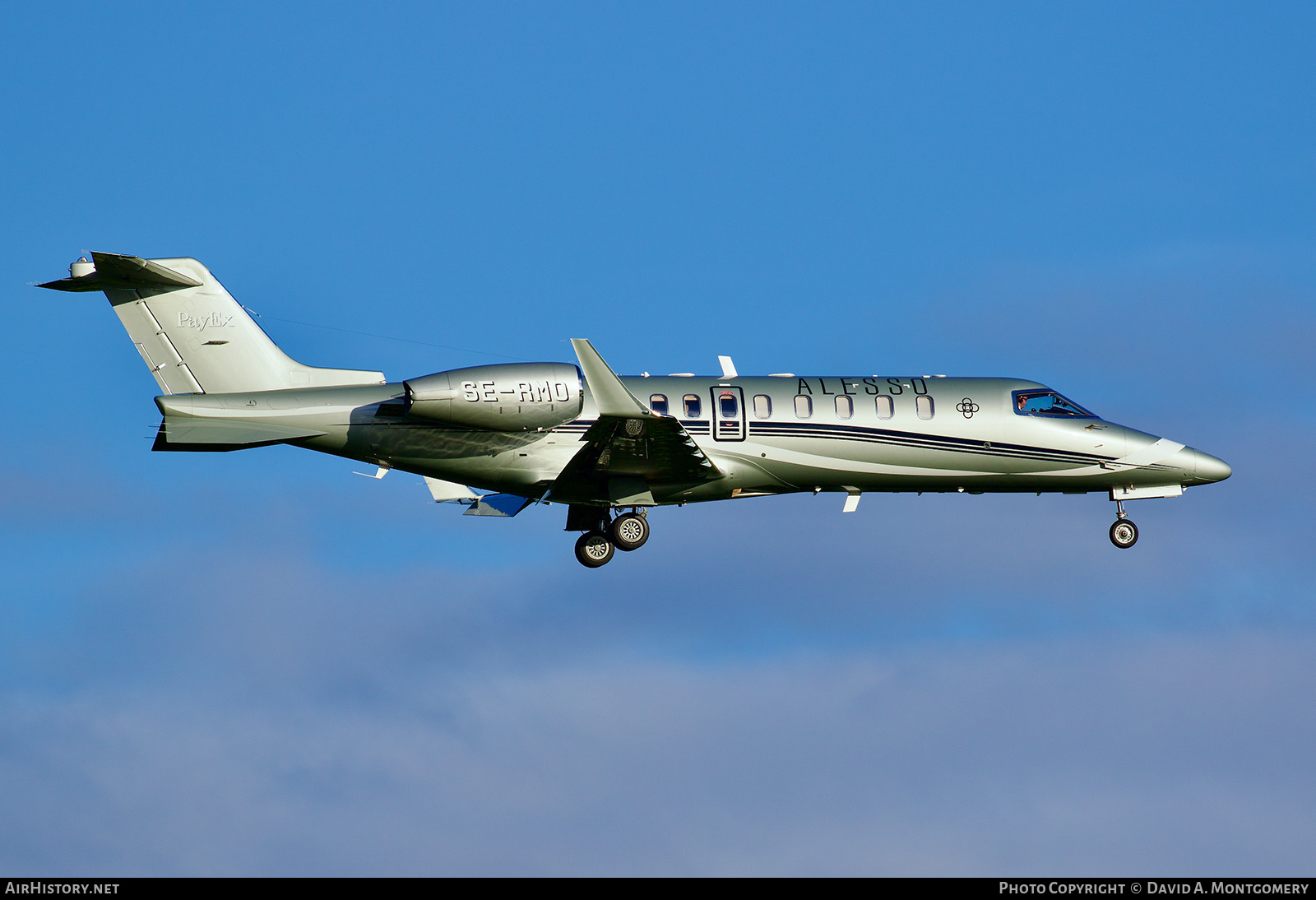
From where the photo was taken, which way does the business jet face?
to the viewer's right
